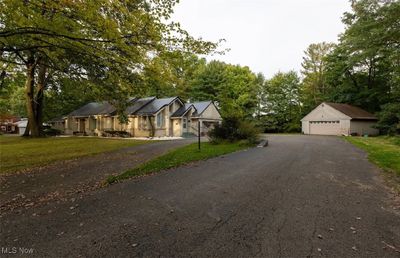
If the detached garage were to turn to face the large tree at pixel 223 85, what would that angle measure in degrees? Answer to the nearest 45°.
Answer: approximately 45° to its right

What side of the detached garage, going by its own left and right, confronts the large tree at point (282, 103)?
right

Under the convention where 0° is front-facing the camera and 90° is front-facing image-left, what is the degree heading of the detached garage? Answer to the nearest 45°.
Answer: approximately 45°

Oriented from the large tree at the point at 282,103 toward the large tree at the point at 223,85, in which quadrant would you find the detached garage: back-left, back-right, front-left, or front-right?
back-left
